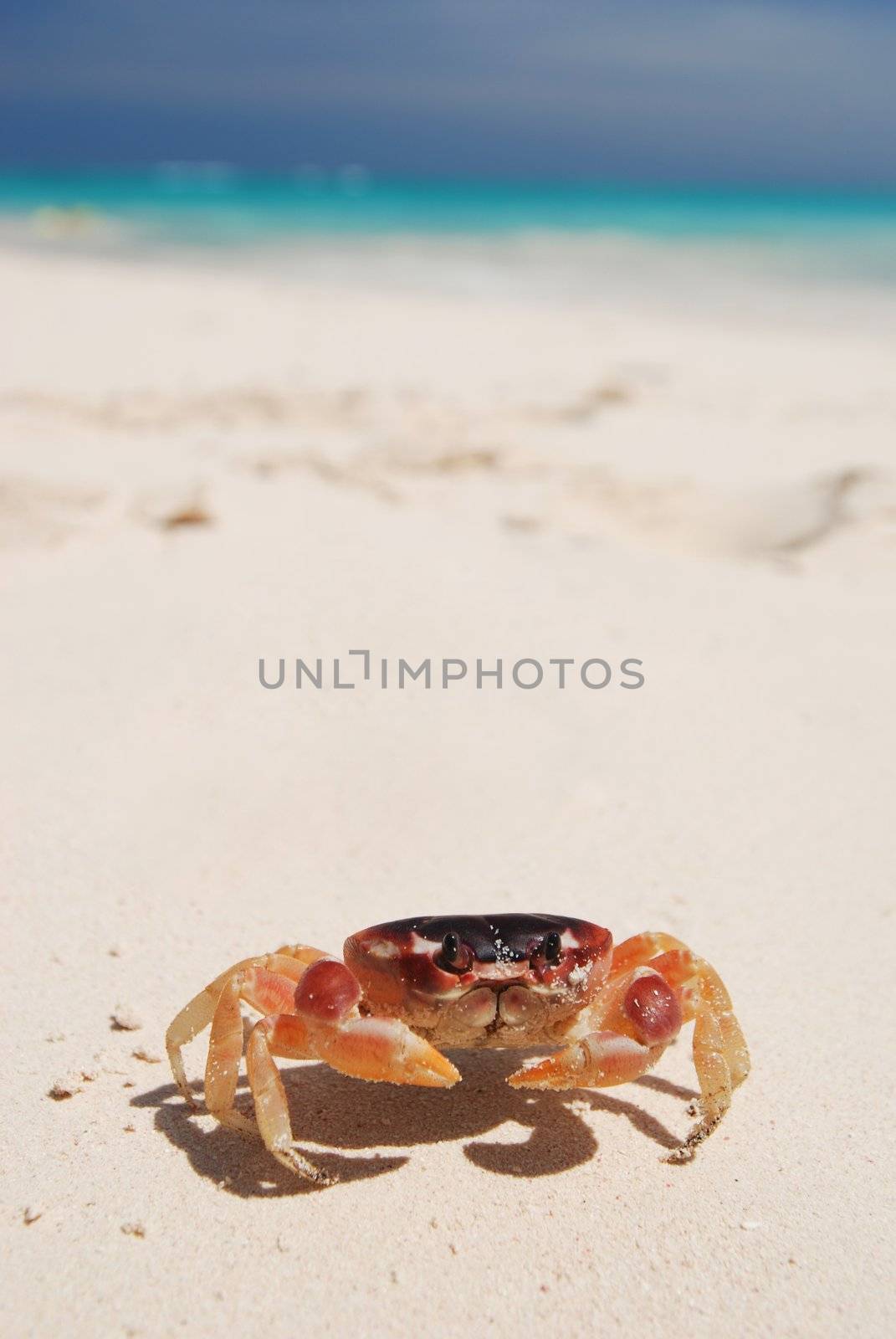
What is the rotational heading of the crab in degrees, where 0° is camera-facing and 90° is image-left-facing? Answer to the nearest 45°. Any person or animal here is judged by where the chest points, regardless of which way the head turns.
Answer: approximately 0°
